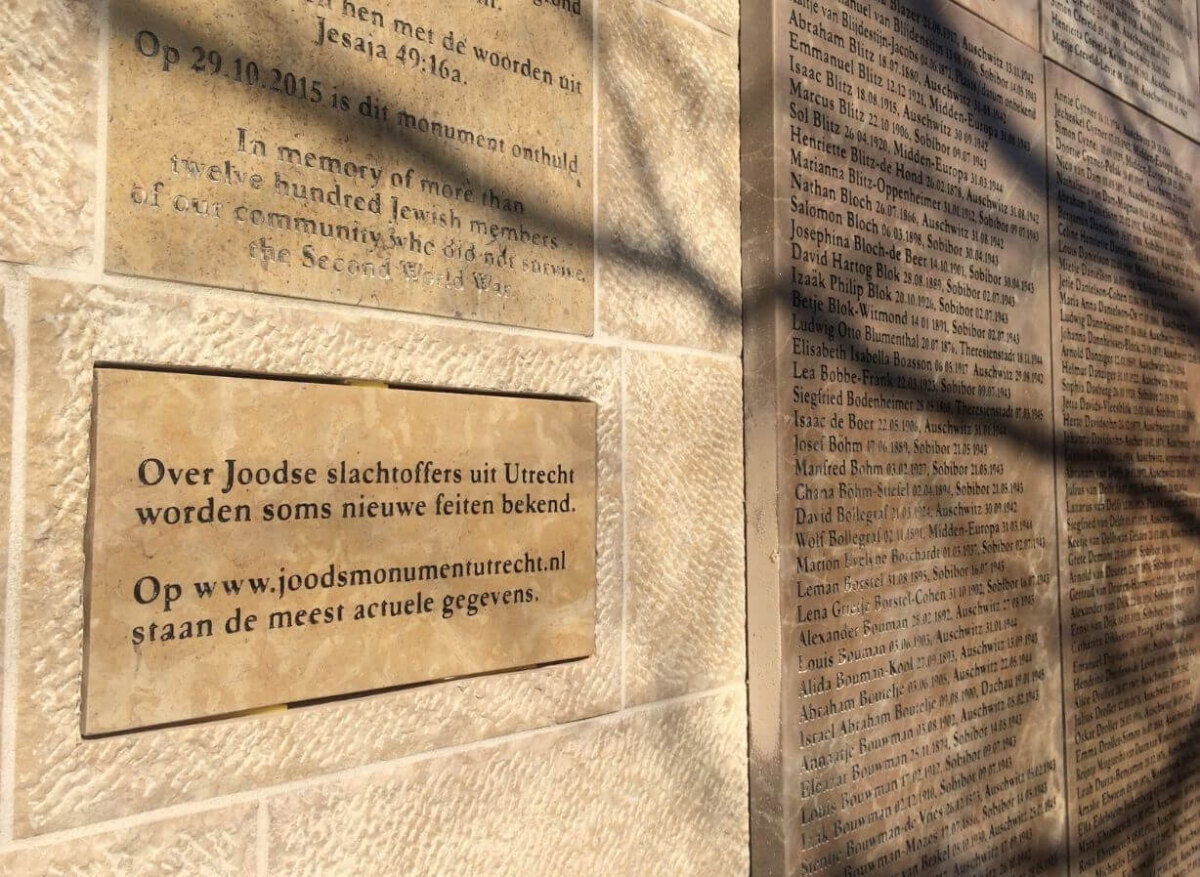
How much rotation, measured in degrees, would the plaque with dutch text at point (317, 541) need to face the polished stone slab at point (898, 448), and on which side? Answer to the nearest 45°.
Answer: approximately 45° to its left

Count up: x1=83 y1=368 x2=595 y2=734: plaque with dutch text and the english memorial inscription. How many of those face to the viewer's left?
0

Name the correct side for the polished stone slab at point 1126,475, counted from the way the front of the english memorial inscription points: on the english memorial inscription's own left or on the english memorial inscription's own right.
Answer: on the english memorial inscription's own left

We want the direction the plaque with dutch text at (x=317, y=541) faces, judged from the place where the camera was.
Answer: facing the viewer and to the right of the viewer

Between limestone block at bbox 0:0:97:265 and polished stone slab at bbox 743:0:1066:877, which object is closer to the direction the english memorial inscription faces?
the polished stone slab

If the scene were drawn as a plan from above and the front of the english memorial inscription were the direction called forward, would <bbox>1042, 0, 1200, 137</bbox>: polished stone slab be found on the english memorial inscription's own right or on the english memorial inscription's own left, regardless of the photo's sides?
on the english memorial inscription's own left

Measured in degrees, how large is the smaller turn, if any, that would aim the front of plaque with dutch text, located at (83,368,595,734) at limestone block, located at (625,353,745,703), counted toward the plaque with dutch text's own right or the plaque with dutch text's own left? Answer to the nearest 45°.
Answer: approximately 90° to the plaque with dutch text's own left

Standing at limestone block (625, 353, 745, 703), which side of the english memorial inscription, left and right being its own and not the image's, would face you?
left

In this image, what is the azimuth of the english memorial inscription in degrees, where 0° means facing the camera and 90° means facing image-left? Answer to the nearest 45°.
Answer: approximately 315°
